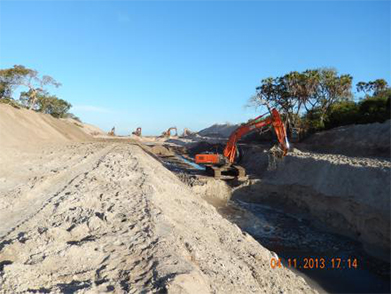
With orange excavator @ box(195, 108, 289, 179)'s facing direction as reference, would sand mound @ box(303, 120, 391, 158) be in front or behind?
in front

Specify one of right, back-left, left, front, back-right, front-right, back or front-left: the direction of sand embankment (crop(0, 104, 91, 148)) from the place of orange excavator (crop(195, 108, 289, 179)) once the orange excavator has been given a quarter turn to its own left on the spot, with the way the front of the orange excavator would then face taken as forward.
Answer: left

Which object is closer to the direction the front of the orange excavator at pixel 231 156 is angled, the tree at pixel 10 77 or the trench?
the trench

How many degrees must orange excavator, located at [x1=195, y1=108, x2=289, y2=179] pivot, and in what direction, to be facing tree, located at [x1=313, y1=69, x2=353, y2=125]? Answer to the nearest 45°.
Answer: approximately 45° to its left

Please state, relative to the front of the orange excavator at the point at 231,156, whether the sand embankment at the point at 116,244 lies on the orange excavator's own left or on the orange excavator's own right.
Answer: on the orange excavator's own right

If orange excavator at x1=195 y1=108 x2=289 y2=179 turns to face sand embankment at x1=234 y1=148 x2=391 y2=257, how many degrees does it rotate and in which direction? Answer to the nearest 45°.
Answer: approximately 45° to its right

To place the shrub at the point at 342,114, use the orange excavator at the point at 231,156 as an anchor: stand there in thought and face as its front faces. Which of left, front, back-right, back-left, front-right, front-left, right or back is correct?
front-left

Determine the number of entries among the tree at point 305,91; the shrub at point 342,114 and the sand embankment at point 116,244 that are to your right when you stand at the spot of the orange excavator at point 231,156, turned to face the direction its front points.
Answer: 1

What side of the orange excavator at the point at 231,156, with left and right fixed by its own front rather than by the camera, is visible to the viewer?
right
